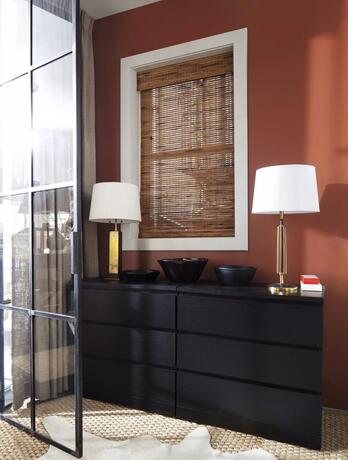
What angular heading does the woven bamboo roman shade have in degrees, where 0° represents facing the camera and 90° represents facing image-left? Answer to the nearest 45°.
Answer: approximately 45°

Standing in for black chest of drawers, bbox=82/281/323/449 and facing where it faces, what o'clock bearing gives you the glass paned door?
The glass paned door is roughly at 1 o'clock from the black chest of drawers.

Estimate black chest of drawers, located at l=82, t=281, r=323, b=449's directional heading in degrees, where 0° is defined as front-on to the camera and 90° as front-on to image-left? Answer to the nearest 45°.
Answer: approximately 45°

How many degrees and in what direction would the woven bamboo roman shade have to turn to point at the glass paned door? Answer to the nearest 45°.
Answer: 0° — it already faces it

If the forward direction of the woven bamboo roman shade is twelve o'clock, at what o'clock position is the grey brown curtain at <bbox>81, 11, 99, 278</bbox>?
The grey brown curtain is roughly at 2 o'clock from the woven bamboo roman shade.

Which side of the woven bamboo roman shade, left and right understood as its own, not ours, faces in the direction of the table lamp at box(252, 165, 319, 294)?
left
